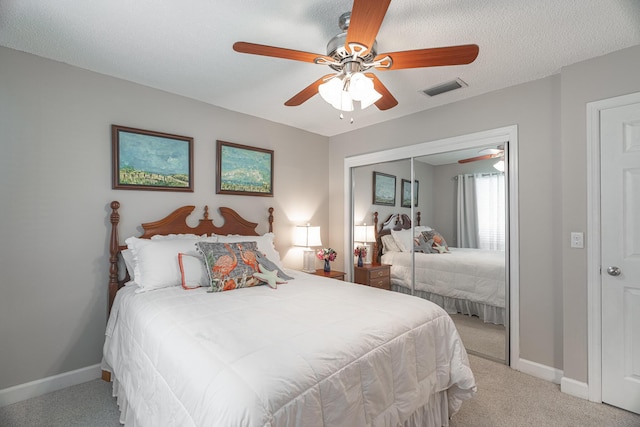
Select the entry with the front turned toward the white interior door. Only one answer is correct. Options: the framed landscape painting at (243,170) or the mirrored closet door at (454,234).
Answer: the framed landscape painting

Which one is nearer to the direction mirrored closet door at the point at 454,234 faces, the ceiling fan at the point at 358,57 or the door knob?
the ceiling fan

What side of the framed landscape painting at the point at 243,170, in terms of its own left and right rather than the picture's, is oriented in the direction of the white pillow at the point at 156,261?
right

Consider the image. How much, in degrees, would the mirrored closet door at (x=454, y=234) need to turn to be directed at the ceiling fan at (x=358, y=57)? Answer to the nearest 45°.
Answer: approximately 45° to its left

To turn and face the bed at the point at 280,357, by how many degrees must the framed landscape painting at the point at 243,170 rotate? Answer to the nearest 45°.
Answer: approximately 45° to its right

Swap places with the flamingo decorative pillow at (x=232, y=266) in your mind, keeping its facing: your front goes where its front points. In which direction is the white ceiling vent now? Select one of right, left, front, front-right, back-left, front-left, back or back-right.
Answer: front-left

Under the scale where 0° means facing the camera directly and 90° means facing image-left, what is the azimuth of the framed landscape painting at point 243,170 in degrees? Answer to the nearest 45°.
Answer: approximately 315°

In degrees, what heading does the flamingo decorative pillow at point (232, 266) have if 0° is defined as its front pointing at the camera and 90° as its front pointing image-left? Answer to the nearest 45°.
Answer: approximately 315°

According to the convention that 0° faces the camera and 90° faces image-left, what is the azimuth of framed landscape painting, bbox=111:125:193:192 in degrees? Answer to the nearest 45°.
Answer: approximately 315°

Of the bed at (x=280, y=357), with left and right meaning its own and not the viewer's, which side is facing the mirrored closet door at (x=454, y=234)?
left

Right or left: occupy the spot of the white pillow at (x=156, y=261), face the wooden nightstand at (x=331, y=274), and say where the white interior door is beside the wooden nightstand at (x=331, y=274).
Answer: right
